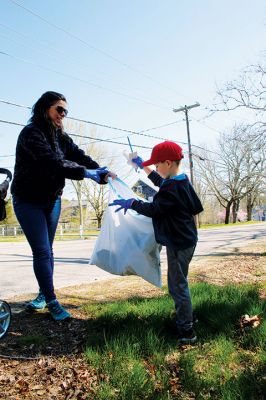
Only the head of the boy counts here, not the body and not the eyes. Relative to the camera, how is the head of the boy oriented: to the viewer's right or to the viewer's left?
to the viewer's left

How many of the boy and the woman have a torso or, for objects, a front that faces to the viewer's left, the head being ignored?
1

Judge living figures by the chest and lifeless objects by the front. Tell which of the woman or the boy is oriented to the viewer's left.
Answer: the boy

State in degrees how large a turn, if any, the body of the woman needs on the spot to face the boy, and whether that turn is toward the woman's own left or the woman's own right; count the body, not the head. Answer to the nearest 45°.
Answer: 0° — they already face them

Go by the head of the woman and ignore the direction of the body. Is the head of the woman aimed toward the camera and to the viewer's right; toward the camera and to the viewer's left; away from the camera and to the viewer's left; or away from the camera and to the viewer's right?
toward the camera and to the viewer's right

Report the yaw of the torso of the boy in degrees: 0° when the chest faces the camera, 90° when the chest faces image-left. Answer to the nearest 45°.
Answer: approximately 90°

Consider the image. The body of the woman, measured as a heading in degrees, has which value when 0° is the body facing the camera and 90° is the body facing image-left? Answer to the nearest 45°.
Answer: approximately 315°

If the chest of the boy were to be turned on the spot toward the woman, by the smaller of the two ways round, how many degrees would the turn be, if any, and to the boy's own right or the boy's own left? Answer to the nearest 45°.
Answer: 0° — they already face them
